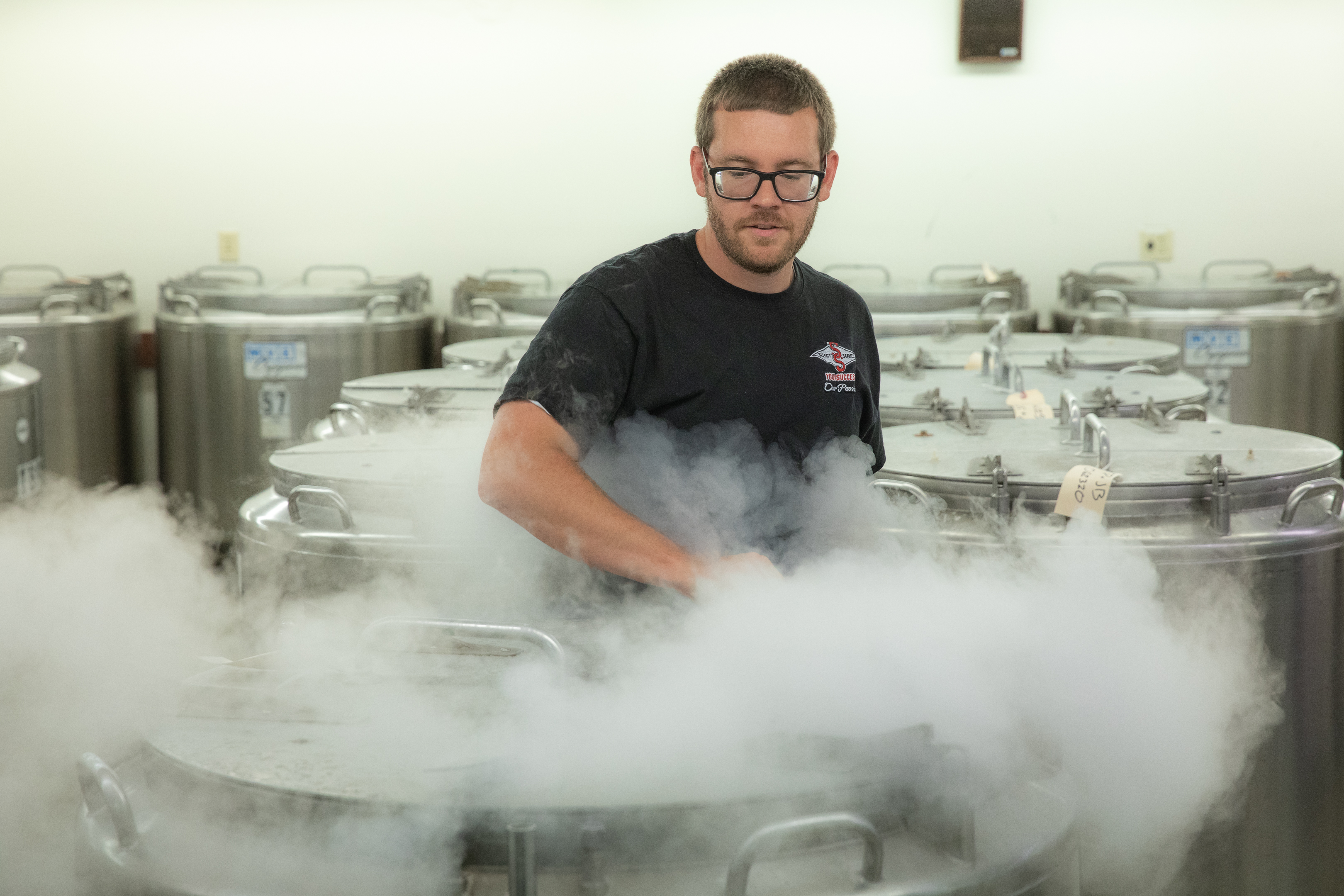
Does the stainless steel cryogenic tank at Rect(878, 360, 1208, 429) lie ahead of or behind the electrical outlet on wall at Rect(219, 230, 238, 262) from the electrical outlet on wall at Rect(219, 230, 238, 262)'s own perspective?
ahead

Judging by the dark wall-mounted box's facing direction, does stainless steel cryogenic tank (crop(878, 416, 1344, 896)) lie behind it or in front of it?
in front

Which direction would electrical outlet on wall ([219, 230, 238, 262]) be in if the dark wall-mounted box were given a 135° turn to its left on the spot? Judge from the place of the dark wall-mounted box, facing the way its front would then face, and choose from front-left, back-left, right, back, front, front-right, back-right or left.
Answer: back-left

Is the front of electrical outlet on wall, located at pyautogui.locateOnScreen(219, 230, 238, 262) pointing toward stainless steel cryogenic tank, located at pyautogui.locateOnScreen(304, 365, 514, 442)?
yes

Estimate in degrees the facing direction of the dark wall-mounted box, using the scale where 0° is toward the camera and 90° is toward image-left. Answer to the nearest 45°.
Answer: approximately 0°
